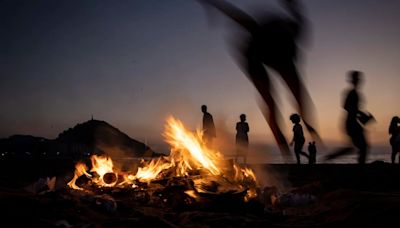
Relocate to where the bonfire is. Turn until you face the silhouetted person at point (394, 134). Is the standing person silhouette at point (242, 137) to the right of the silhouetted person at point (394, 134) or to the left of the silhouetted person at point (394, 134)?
left

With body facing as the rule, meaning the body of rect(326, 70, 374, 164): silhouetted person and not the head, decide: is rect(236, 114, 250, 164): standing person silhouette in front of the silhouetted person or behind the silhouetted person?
behind

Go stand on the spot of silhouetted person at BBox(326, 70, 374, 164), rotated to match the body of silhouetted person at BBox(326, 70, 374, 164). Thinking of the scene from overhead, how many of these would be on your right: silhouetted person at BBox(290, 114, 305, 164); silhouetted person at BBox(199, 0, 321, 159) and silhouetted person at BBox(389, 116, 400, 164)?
1

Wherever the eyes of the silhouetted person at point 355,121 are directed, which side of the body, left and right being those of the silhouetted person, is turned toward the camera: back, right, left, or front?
right

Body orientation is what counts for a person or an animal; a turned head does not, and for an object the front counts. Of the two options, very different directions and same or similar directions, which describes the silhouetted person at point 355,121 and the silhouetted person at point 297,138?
very different directions
